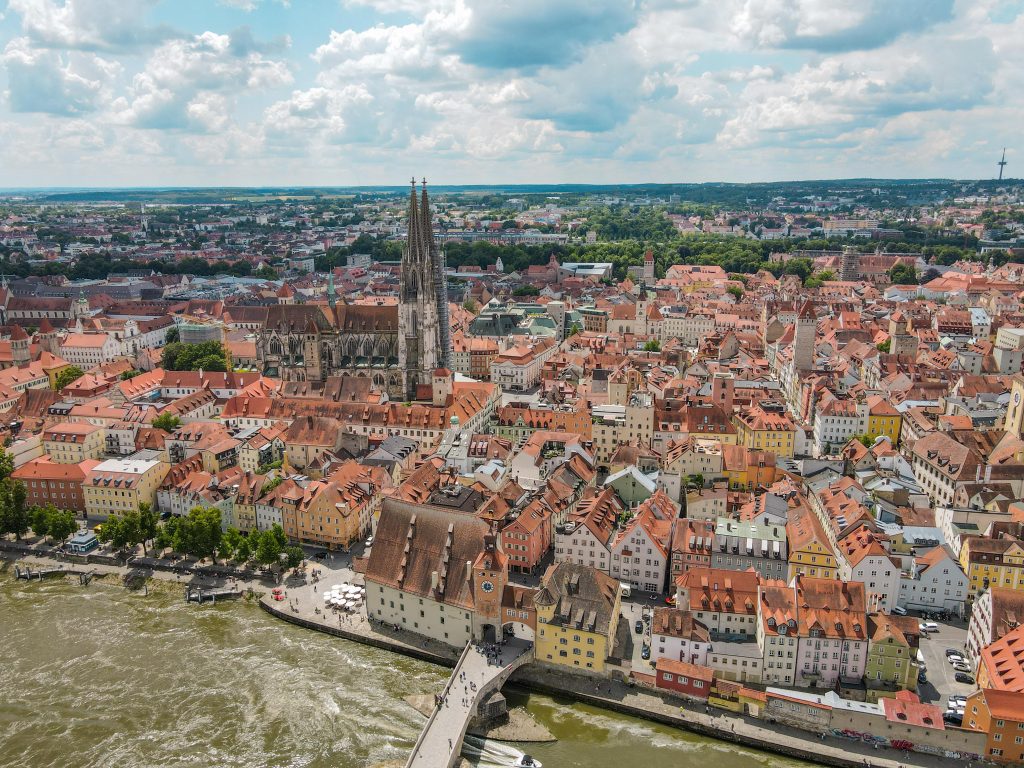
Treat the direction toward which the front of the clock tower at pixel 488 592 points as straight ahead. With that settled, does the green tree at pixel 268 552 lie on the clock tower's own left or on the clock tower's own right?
on the clock tower's own right

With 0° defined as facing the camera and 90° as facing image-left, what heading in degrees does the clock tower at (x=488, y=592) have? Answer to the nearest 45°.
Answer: approximately 0°

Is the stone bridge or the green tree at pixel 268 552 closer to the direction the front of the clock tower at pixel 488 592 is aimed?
the stone bridge
